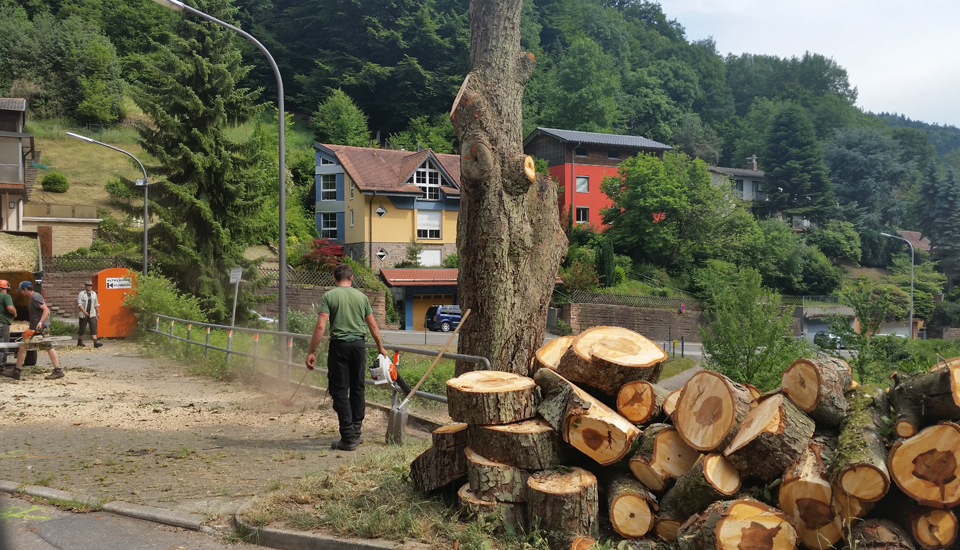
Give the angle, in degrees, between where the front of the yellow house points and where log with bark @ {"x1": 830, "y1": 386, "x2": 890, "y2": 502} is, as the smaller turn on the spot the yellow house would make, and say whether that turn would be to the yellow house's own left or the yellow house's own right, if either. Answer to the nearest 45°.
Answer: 0° — it already faces it

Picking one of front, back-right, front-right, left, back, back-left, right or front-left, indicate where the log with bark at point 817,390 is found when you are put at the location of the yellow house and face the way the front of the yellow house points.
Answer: front

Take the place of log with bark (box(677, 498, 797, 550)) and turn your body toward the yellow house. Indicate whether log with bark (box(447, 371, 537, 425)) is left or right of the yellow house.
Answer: left

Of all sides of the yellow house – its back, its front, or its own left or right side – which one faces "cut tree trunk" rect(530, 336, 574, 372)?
front

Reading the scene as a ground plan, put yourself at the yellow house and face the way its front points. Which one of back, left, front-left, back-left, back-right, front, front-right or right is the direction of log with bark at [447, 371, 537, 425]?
front

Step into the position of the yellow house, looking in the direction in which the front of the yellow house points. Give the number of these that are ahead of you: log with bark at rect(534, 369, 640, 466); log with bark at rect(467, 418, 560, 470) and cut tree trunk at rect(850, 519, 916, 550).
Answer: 3

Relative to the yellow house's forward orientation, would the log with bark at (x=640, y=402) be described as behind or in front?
in front

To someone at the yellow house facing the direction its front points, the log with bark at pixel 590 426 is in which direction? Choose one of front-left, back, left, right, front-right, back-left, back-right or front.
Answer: front

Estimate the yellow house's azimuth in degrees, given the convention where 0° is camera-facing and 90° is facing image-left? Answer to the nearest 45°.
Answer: approximately 0°

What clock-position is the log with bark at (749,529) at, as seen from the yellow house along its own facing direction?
The log with bark is roughly at 12 o'clock from the yellow house.

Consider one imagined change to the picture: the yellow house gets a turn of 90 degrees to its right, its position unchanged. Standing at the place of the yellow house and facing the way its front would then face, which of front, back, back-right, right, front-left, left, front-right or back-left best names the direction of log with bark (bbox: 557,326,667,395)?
left

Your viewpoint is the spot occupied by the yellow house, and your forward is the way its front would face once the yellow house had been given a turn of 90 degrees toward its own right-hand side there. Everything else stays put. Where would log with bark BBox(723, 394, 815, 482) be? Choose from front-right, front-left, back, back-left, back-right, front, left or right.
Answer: left

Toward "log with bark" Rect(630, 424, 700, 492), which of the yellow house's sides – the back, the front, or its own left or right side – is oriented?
front

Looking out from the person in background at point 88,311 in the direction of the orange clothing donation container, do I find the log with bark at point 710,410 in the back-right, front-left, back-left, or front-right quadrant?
back-right

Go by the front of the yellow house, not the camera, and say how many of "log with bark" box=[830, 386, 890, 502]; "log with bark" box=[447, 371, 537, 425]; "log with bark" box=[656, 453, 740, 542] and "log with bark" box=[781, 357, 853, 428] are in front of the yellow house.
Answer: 4

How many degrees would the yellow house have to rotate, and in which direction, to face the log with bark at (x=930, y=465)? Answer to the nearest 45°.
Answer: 0° — it already faces it

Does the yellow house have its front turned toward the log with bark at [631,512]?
yes

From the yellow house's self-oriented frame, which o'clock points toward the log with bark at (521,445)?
The log with bark is roughly at 12 o'clock from the yellow house.

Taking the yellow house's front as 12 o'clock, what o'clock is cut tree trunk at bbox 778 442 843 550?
The cut tree trunk is roughly at 12 o'clock from the yellow house.

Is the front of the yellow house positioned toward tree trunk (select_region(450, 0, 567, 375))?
yes

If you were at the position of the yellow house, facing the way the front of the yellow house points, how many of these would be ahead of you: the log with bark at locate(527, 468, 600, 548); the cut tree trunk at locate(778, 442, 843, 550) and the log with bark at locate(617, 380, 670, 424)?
3
